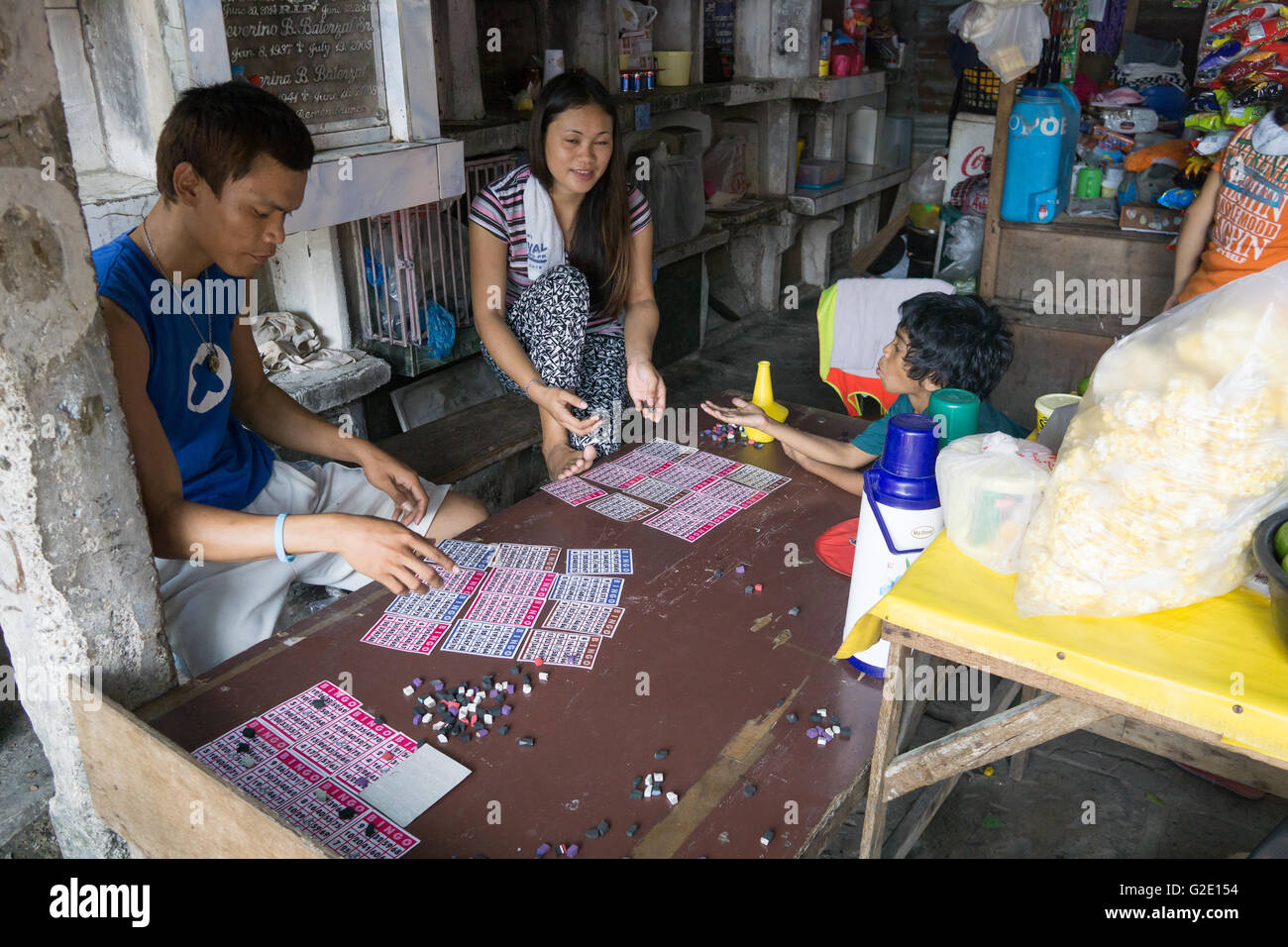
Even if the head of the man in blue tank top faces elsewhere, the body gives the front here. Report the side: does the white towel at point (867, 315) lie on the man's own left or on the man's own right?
on the man's own left

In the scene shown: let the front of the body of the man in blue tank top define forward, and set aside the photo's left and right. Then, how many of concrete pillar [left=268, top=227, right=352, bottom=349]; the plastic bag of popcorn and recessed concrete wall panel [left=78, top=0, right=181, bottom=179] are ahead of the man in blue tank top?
1

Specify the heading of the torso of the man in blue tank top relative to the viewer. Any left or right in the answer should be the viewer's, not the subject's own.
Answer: facing the viewer and to the right of the viewer

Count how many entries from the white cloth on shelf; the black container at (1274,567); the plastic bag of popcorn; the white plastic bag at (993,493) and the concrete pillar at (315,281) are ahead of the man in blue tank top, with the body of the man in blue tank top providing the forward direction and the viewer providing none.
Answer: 3

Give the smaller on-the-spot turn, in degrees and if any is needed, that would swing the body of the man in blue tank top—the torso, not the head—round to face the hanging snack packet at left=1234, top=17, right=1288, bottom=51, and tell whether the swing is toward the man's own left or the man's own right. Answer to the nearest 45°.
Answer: approximately 45° to the man's own left

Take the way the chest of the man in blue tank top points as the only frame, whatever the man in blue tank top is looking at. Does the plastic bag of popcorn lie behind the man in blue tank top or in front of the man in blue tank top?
in front

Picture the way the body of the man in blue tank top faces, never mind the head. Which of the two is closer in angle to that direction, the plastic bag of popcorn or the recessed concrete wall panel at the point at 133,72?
the plastic bag of popcorn

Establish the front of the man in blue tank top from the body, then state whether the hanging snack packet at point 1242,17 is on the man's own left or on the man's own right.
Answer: on the man's own left

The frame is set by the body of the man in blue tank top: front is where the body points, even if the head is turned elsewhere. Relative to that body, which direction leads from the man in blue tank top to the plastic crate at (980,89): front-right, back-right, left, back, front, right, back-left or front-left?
left

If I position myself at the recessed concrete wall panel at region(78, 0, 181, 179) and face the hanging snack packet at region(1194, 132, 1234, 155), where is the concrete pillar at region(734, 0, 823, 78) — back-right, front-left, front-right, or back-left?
front-left

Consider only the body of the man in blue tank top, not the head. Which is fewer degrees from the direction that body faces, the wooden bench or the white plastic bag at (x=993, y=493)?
the white plastic bag

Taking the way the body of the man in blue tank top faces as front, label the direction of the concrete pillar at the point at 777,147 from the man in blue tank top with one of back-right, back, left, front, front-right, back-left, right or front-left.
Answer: left

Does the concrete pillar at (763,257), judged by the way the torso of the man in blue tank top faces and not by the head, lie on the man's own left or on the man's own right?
on the man's own left

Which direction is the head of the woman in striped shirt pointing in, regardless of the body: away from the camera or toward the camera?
toward the camera

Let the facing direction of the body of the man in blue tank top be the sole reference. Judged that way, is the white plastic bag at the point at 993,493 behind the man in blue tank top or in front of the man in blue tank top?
in front

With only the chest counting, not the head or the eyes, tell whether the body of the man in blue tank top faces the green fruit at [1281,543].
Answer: yes

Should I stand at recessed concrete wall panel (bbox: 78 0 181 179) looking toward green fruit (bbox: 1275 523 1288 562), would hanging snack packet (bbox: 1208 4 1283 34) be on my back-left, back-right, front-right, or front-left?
front-left
